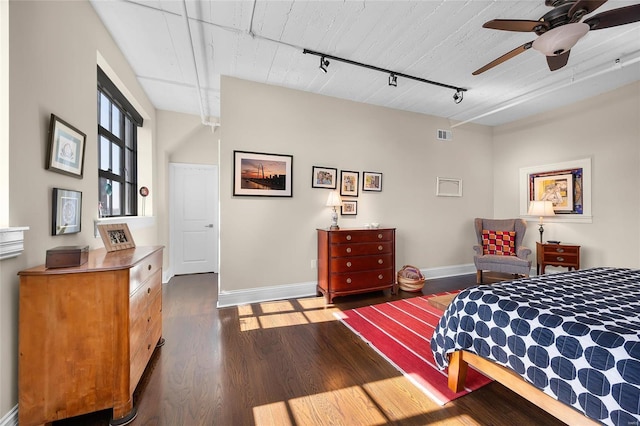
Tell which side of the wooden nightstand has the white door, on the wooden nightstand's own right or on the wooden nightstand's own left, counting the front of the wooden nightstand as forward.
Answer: on the wooden nightstand's own right

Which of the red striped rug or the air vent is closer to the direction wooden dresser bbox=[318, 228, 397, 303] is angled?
the red striped rug

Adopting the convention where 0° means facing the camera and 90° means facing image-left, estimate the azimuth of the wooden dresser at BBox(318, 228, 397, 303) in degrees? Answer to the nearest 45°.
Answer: approximately 315°

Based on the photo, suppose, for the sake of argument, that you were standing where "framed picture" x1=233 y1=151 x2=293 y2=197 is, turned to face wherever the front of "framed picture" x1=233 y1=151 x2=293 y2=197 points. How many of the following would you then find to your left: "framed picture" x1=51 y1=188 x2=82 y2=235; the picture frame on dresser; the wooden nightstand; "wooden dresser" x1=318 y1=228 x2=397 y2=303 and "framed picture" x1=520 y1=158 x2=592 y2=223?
3

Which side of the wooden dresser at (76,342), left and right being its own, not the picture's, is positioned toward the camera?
right

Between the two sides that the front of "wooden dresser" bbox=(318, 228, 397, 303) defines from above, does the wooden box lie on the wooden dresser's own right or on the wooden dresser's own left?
on the wooden dresser's own right

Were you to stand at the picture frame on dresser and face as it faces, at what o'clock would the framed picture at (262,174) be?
The framed picture is roughly at 10 o'clock from the picture frame on dresser.

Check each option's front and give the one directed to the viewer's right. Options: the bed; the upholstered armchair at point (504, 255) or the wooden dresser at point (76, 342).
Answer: the wooden dresser
